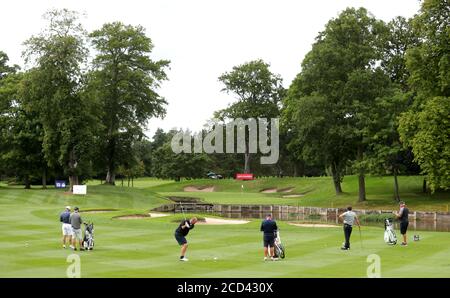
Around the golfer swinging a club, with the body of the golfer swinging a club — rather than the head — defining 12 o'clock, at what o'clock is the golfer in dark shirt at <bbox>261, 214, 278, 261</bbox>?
The golfer in dark shirt is roughly at 12 o'clock from the golfer swinging a club.

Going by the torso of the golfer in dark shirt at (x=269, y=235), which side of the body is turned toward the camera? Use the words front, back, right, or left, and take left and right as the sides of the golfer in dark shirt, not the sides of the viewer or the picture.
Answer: back

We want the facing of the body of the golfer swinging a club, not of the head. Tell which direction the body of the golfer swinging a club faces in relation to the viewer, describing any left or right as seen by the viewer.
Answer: facing to the right of the viewer

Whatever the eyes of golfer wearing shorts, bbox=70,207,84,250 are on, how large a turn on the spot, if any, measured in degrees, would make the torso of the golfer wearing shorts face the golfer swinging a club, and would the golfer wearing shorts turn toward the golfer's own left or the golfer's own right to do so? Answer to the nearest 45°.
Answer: approximately 135° to the golfer's own right

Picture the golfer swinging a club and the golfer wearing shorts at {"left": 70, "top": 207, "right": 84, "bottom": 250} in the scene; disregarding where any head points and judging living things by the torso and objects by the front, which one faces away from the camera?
the golfer wearing shorts

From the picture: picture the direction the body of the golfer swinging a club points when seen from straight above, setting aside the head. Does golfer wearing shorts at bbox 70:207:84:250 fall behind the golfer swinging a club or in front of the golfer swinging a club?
behind

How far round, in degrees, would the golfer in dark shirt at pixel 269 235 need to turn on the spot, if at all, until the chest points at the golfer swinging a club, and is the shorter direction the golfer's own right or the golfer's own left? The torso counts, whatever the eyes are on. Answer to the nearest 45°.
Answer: approximately 90° to the golfer's own left

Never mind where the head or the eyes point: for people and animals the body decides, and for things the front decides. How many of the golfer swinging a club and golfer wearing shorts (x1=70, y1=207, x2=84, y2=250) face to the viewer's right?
1

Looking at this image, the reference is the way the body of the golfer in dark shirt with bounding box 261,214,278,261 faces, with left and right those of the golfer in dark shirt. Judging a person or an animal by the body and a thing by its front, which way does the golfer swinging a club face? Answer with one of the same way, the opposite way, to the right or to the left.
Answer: to the right

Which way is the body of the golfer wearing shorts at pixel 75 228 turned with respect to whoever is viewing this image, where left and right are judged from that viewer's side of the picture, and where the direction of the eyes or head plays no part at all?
facing away from the viewer

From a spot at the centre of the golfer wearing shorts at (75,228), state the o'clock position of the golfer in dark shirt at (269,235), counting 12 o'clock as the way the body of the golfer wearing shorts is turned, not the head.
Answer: The golfer in dark shirt is roughly at 4 o'clock from the golfer wearing shorts.

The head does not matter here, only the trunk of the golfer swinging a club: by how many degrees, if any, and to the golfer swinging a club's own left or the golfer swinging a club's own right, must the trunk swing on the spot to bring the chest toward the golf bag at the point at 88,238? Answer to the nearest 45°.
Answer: approximately 135° to the golfer swinging a club's own left

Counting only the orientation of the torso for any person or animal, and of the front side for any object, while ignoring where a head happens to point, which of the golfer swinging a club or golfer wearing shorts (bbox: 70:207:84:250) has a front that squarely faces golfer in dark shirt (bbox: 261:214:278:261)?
the golfer swinging a club
